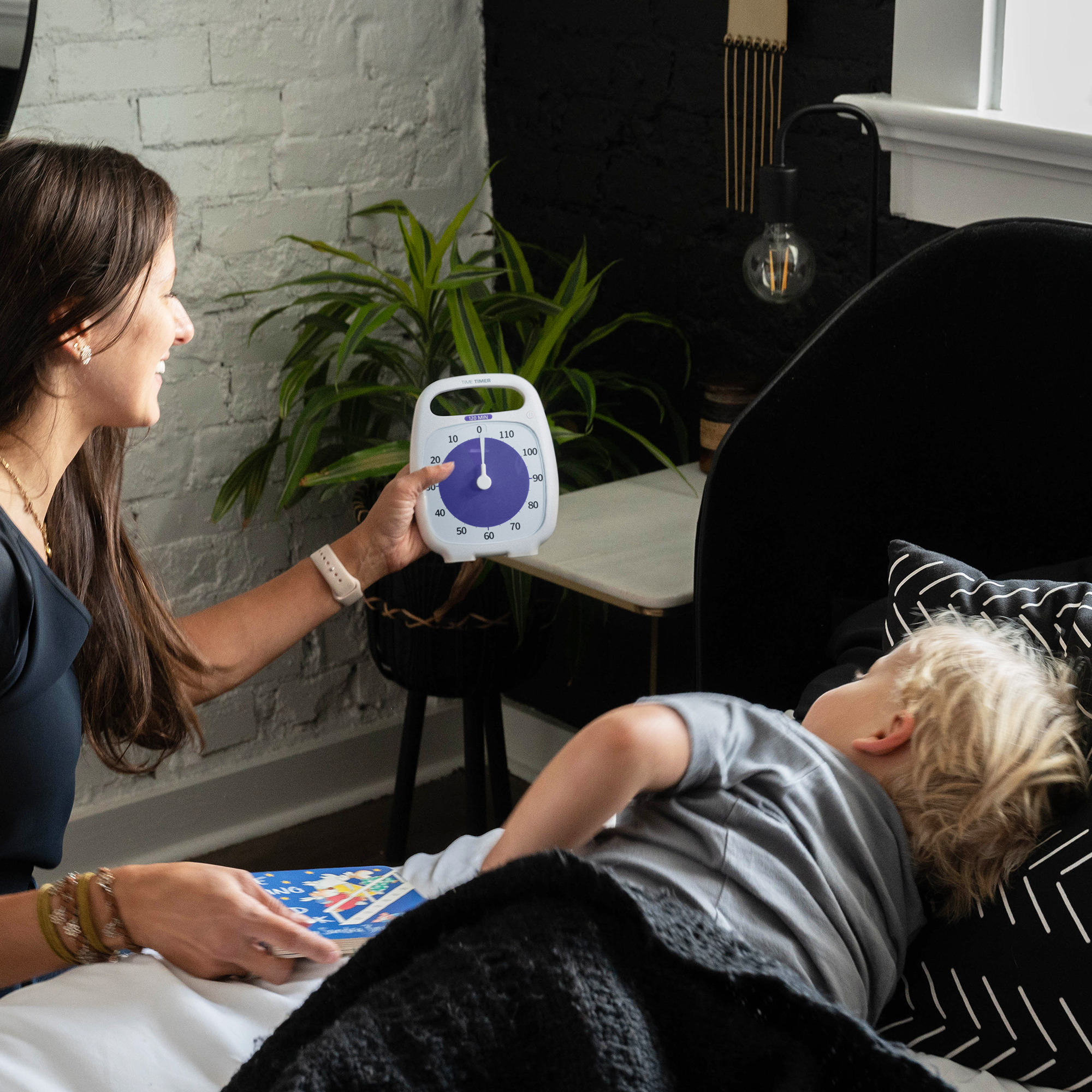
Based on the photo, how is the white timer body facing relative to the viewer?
toward the camera

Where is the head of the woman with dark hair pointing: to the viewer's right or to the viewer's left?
to the viewer's right

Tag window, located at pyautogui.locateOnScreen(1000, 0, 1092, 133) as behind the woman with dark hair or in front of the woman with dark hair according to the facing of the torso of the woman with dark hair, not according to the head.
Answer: in front

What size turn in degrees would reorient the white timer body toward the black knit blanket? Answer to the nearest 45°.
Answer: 0° — it already faces it

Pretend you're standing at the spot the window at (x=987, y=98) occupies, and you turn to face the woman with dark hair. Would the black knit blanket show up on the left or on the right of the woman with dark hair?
left

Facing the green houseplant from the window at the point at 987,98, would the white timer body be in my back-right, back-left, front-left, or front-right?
front-left

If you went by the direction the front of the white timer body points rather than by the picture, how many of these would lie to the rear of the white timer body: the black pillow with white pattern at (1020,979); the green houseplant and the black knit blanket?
1

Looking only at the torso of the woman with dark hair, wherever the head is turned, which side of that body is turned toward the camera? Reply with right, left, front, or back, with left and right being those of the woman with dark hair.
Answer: right
